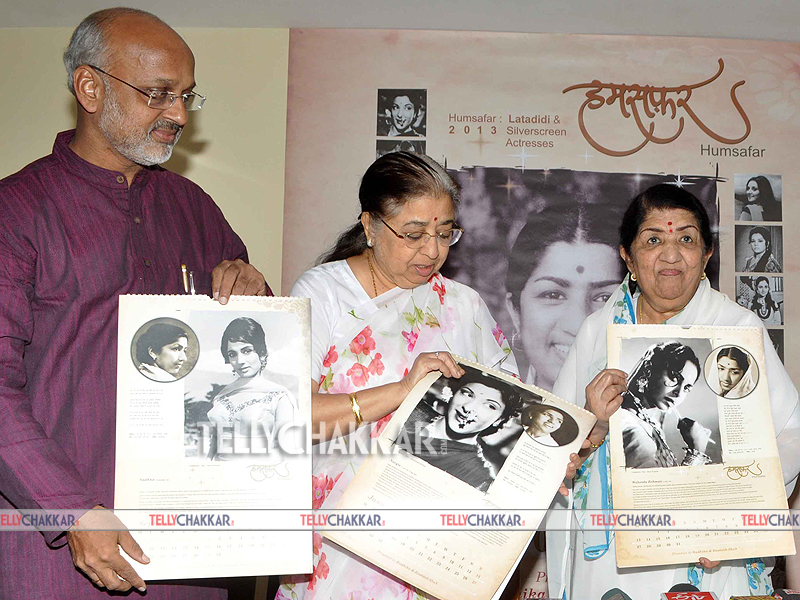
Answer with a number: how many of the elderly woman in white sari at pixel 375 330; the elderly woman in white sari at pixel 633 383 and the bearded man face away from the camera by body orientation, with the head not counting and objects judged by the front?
0

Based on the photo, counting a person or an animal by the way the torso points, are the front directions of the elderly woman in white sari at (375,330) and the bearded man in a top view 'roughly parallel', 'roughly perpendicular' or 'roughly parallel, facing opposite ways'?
roughly parallel

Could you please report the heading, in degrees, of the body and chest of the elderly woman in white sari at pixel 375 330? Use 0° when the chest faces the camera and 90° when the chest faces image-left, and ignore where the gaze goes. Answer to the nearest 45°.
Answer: approximately 315°

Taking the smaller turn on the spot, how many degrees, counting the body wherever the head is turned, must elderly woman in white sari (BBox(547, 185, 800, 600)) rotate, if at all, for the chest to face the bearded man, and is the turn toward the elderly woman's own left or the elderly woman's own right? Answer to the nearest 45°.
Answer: approximately 45° to the elderly woman's own right

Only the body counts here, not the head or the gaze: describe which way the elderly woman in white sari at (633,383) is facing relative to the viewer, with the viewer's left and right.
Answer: facing the viewer

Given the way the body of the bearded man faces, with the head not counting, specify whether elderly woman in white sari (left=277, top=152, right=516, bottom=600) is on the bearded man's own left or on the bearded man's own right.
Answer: on the bearded man's own left

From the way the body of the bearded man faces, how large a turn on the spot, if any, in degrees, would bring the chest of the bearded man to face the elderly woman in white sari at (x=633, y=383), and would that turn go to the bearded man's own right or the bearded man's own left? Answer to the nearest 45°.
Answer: approximately 45° to the bearded man's own left

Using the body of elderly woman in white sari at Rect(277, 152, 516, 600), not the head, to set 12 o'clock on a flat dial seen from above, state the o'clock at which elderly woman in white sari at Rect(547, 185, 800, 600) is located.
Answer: elderly woman in white sari at Rect(547, 185, 800, 600) is roughly at 10 o'clock from elderly woman in white sari at Rect(277, 152, 516, 600).
